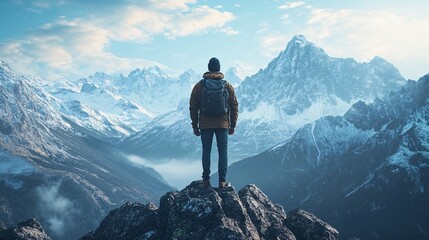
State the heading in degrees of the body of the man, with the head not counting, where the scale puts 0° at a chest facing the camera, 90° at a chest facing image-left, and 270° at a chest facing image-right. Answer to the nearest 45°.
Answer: approximately 180°

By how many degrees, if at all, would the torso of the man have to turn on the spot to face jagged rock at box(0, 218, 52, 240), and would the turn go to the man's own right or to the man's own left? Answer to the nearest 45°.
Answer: approximately 90° to the man's own left
